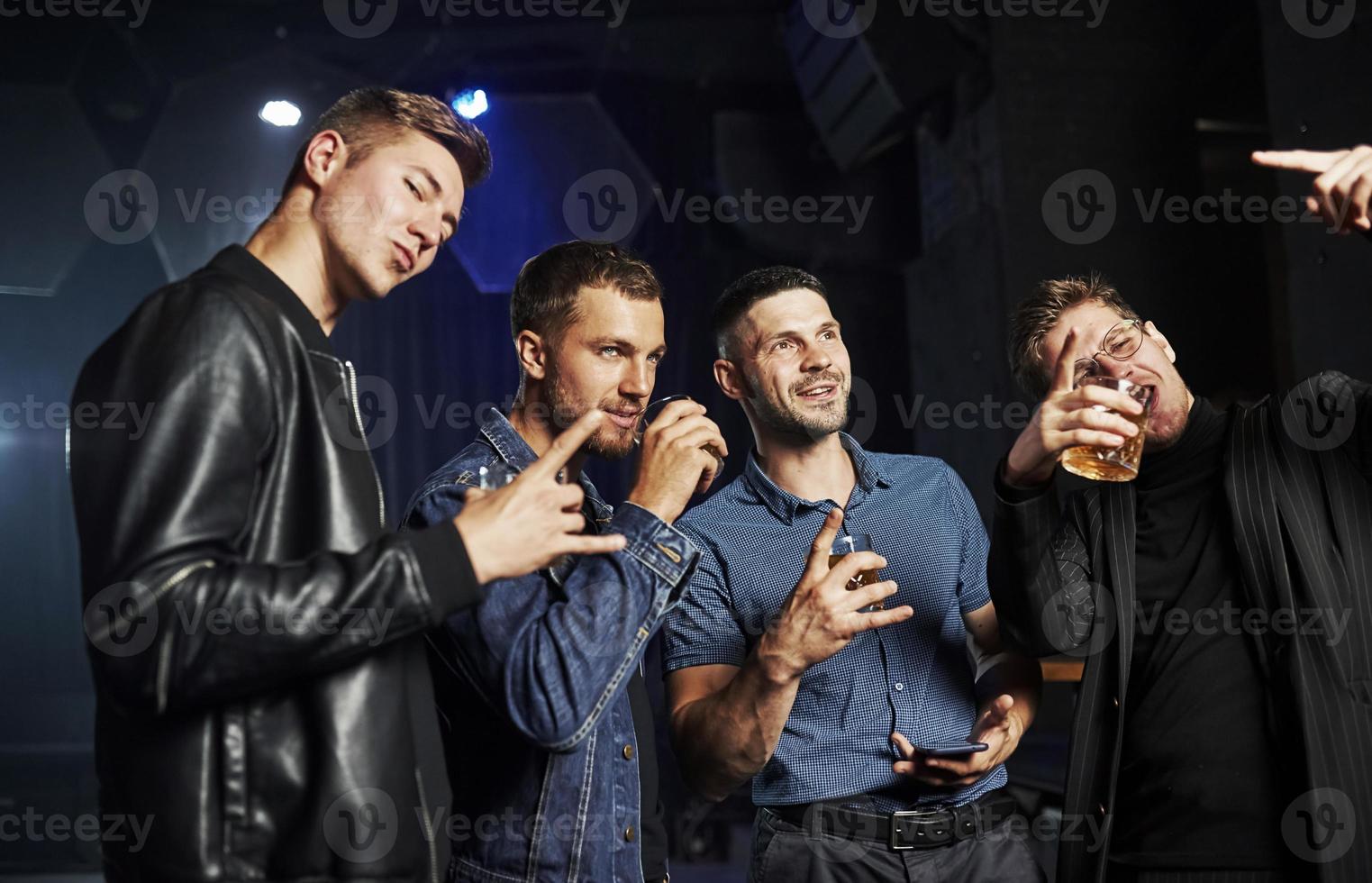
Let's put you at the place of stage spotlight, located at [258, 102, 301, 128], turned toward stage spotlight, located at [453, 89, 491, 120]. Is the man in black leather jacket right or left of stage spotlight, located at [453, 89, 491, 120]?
right

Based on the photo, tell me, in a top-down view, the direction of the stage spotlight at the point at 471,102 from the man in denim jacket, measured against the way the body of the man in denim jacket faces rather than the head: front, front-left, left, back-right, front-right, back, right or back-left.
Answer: back-left

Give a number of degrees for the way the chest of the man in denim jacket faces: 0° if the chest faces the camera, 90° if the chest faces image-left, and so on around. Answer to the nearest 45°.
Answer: approximately 315°

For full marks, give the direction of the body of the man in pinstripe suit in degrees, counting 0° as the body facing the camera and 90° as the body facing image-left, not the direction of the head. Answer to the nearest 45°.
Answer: approximately 0°

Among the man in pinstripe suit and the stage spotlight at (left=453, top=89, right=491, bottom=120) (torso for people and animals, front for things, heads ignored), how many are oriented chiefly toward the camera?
2

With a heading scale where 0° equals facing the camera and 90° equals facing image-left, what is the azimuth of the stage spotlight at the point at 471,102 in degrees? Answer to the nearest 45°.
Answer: approximately 0°

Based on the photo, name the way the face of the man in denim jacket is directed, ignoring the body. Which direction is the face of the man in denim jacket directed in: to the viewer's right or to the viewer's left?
to the viewer's right
